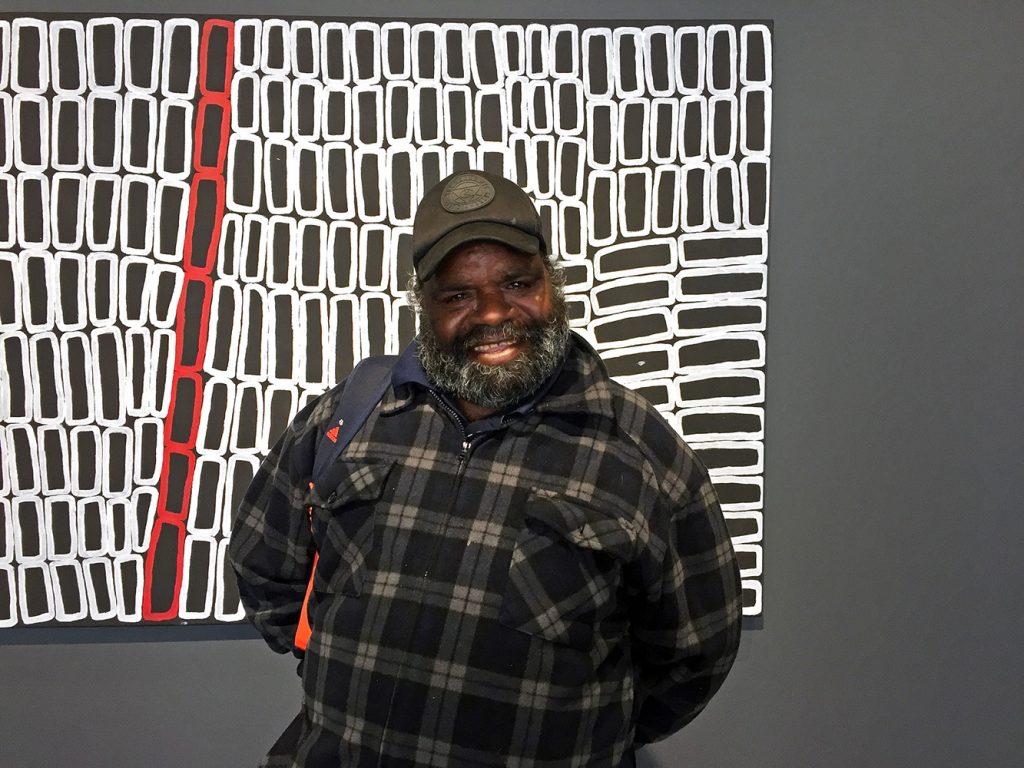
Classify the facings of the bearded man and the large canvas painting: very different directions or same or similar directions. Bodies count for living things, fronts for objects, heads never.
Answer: same or similar directions

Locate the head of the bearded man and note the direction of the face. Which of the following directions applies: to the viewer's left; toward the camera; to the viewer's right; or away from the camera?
toward the camera

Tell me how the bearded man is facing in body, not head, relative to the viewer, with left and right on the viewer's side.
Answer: facing the viewer

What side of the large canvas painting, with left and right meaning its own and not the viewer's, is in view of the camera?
front

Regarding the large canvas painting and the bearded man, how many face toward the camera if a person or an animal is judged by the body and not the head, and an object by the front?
2
